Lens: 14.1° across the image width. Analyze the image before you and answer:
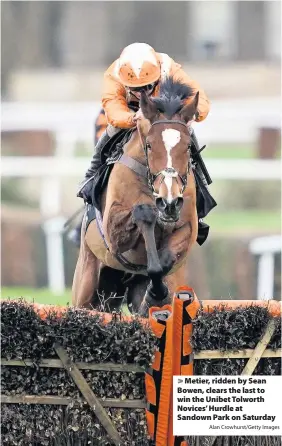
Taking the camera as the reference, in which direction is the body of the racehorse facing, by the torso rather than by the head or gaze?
toward the camera

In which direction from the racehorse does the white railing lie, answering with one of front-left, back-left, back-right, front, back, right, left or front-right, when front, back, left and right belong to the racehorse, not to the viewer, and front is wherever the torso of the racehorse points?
back

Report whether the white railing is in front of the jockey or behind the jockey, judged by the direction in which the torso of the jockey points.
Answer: behind
